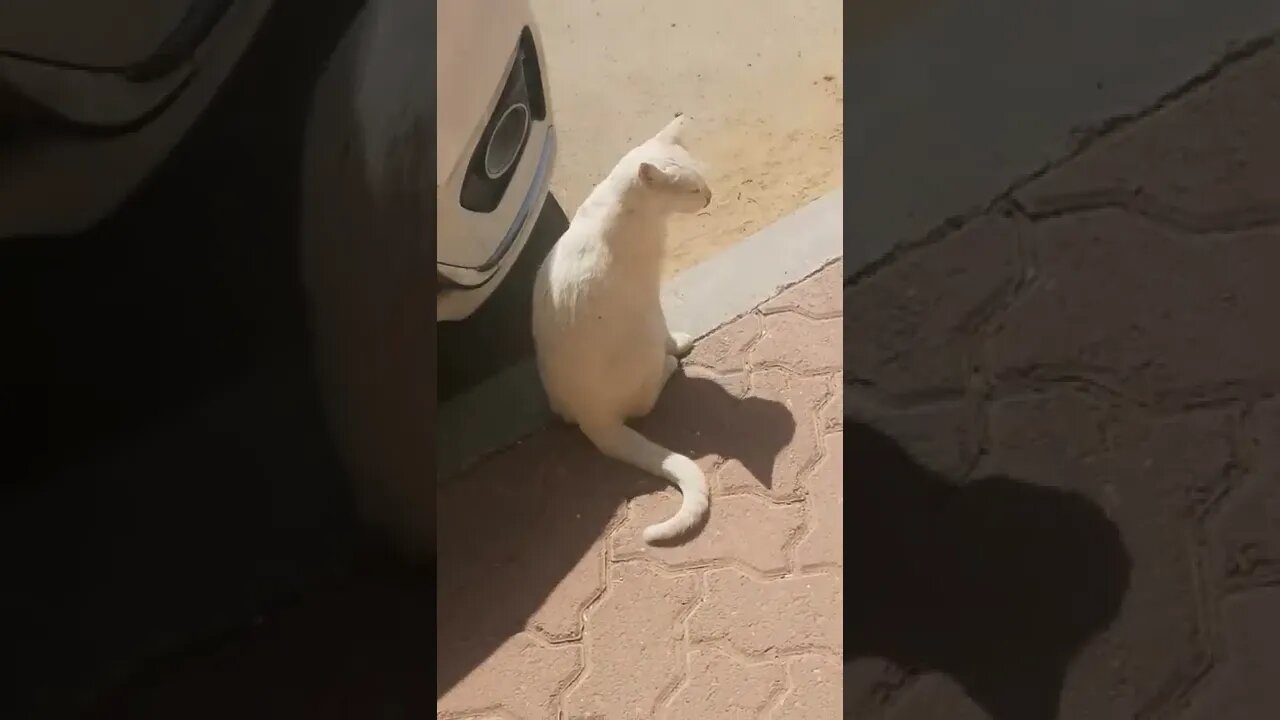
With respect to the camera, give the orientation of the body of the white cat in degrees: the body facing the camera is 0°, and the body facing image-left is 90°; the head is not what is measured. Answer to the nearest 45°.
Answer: approximately 225°
